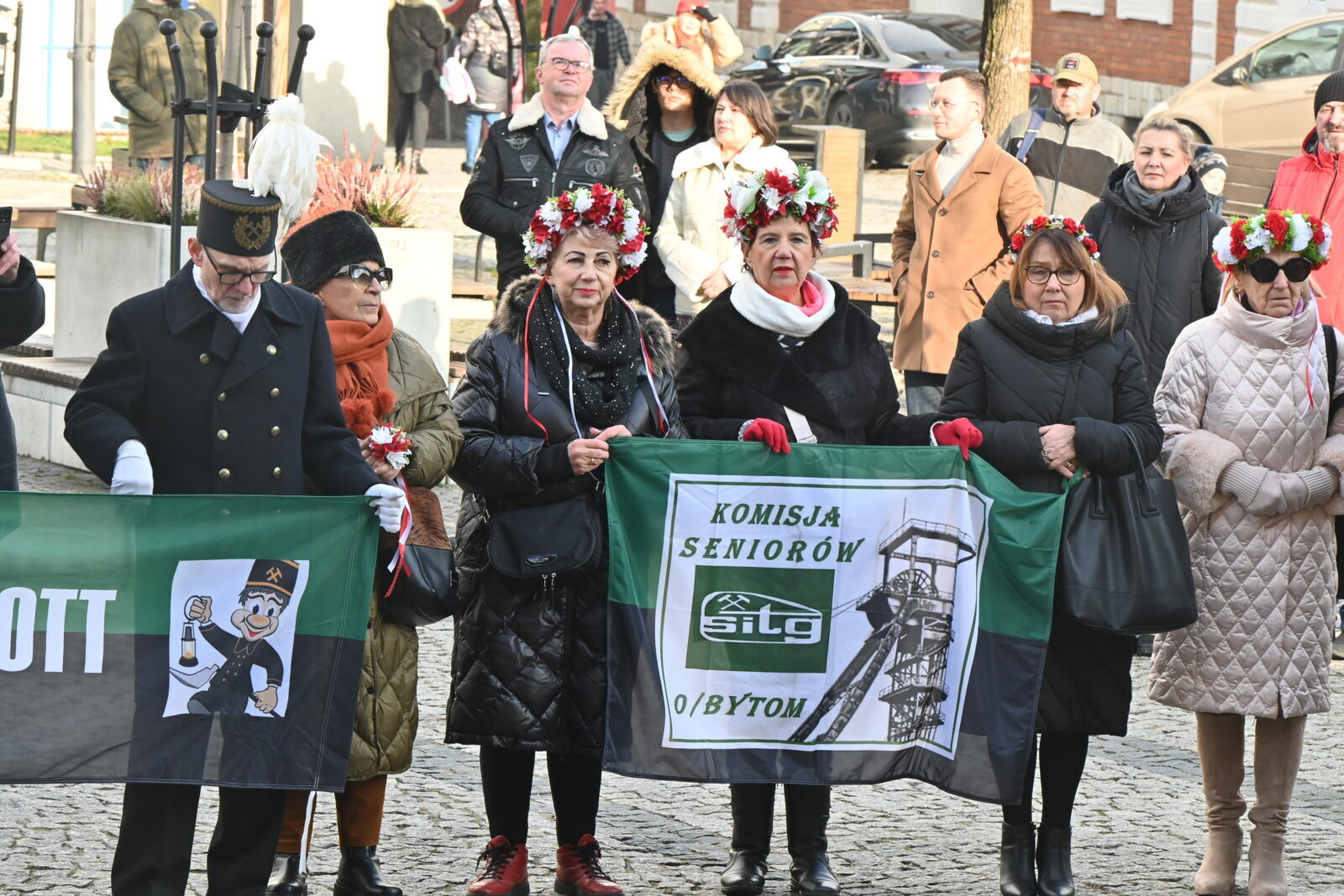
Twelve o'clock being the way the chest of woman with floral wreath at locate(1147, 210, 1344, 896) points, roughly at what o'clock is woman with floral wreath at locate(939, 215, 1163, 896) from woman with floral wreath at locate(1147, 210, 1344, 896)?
woman with floral wreath at locate(939, 215, 1163, 896) is roughly at 2 o'clock from woman with floral wreath at locate(1147, 210, 1344, 896).

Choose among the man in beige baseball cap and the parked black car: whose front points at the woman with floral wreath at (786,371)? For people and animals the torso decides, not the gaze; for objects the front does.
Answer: the man in beige baseball cap

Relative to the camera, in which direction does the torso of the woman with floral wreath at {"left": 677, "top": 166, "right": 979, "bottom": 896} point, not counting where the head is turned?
toward the camera

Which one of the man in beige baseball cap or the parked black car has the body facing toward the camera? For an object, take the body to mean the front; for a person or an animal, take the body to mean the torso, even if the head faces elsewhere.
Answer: the man in beige baseball cap

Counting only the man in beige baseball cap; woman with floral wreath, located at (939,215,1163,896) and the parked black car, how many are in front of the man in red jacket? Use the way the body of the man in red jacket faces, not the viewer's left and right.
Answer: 1

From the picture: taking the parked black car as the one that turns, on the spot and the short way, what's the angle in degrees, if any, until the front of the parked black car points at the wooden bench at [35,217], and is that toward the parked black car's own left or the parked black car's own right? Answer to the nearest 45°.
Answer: approximately 90° to the parked black car's own left

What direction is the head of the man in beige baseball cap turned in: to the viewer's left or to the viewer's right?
to the viewer's left

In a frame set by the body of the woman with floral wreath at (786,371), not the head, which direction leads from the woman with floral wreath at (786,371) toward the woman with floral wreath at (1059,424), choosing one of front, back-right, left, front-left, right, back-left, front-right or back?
left

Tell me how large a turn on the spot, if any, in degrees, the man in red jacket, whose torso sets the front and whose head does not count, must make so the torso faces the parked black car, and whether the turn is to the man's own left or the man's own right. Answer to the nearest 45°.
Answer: approximately 180°

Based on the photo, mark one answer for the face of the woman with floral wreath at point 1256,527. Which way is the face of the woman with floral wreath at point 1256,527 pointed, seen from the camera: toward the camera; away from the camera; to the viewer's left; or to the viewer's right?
toward the camera

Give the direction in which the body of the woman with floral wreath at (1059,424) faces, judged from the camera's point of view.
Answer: toward the camera

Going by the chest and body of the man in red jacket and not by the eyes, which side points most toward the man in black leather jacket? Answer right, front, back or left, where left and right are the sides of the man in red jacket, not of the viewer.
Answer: right

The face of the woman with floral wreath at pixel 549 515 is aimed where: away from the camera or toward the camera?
toward the camera

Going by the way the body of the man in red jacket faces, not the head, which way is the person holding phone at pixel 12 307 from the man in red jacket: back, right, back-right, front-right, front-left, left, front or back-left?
front-right

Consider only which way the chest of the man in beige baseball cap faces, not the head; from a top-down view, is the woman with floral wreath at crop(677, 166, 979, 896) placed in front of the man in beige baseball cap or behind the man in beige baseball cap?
in front

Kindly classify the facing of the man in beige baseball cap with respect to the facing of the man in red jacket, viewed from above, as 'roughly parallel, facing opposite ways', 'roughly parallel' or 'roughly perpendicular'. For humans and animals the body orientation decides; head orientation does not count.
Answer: roughly parallel

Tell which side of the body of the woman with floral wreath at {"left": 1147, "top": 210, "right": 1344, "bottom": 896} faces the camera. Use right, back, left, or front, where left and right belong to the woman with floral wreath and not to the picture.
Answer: front

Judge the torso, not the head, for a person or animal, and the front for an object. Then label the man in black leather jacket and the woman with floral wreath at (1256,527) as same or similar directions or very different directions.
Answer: same or similar directions

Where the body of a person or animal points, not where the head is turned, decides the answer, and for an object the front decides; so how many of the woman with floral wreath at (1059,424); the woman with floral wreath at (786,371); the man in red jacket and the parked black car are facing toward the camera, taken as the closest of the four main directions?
3
